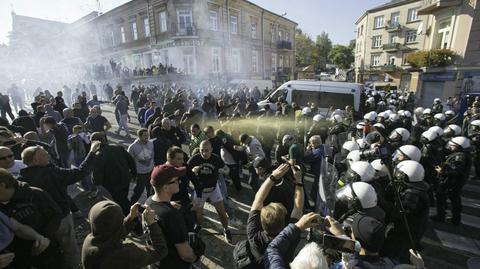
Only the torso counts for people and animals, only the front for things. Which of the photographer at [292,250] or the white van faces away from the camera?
the photographer

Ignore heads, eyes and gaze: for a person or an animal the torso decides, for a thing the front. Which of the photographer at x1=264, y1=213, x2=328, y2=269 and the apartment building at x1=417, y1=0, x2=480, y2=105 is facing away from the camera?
the photographer

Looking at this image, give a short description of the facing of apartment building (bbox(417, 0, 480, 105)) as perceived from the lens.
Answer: facing the viewer and to the left of the viewer

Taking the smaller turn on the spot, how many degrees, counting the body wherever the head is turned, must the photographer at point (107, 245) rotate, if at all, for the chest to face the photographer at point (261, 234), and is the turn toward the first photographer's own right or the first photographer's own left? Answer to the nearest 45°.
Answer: approximately 45° to the first photographer's own right

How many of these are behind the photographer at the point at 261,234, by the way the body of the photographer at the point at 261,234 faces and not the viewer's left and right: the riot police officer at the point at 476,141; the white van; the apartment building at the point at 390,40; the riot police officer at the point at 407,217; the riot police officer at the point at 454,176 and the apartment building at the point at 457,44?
0

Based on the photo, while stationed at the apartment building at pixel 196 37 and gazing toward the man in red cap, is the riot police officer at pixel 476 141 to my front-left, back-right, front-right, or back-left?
front-left

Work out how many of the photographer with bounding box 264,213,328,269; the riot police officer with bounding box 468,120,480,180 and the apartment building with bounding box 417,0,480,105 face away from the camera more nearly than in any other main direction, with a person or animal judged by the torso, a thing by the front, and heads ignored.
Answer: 1

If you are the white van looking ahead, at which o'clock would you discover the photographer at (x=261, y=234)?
The photographer is roughly at 9 o'clock from the white van.

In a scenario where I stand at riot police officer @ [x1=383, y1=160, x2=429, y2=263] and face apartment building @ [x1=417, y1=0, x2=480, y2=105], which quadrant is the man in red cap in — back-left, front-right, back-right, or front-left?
back-left

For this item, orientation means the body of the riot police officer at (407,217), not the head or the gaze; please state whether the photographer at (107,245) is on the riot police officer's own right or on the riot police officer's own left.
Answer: on the riot police officer's own left

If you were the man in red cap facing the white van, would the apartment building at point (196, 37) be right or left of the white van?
left

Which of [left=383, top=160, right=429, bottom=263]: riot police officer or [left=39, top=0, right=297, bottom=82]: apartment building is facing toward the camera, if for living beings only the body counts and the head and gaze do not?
the apartment building

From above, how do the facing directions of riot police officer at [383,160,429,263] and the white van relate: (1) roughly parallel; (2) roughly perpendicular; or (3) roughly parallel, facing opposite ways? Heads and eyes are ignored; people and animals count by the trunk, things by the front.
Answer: roughly parallel

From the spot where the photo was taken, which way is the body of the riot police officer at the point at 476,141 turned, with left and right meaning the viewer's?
facing to the left of the viewer

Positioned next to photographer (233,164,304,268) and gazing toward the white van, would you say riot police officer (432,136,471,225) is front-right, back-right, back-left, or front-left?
front-right

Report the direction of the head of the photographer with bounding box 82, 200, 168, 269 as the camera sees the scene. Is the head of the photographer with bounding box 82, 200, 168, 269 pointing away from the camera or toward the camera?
away from the camera

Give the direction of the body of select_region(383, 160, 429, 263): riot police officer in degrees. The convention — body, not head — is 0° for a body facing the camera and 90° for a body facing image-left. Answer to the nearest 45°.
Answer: approximately 90°

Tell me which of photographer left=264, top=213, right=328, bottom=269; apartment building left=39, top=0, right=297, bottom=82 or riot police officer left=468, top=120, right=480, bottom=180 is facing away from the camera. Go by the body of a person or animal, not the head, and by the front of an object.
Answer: the photographer

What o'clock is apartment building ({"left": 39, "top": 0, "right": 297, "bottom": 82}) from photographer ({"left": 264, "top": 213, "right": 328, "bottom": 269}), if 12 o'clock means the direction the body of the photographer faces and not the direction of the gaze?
The apartment building is roughly at 11 o'clock from the photographer.

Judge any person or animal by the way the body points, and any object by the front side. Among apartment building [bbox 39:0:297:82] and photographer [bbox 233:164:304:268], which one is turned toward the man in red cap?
the apartment building
